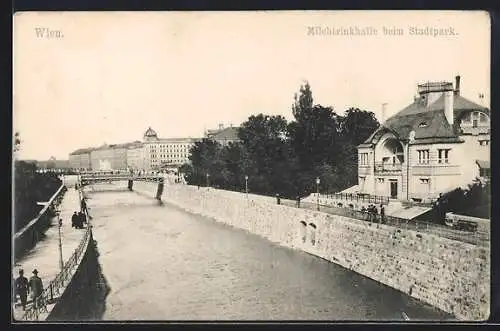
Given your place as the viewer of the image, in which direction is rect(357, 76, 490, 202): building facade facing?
facing the viewer and to the left of the viewer

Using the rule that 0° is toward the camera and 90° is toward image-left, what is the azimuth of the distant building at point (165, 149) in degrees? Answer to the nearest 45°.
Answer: approximately 0°

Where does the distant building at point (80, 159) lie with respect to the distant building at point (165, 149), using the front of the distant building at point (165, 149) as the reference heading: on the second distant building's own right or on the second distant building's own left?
on the second distant building's own right

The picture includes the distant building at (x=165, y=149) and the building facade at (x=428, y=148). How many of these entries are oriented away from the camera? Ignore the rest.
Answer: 0
